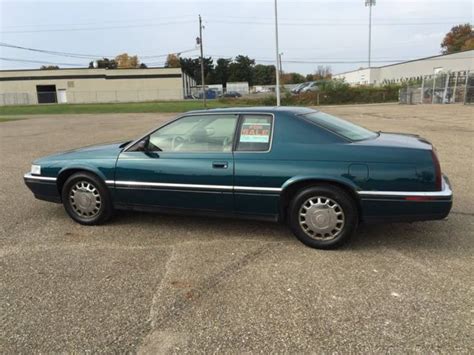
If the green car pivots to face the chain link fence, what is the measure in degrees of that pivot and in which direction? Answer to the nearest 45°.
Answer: approximately 135° to its right

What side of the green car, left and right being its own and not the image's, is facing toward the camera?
left
